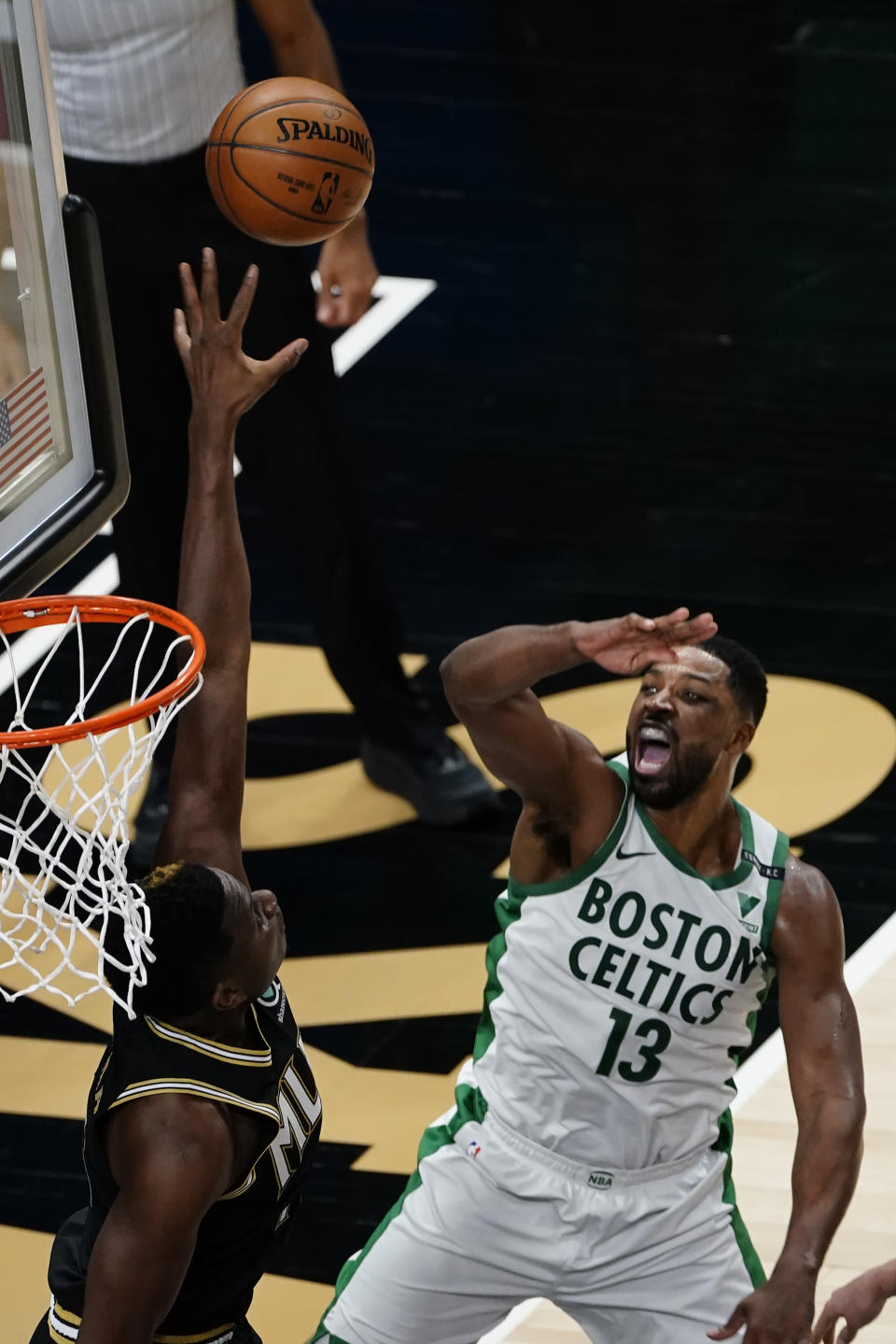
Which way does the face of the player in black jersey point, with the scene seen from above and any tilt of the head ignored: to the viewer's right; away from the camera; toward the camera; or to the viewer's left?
to the viewer's right

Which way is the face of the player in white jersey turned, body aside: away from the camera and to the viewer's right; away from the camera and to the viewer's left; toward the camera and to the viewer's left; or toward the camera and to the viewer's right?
toward the camera and to the viewer's left

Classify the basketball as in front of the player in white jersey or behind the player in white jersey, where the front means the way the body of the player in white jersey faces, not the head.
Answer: behind
